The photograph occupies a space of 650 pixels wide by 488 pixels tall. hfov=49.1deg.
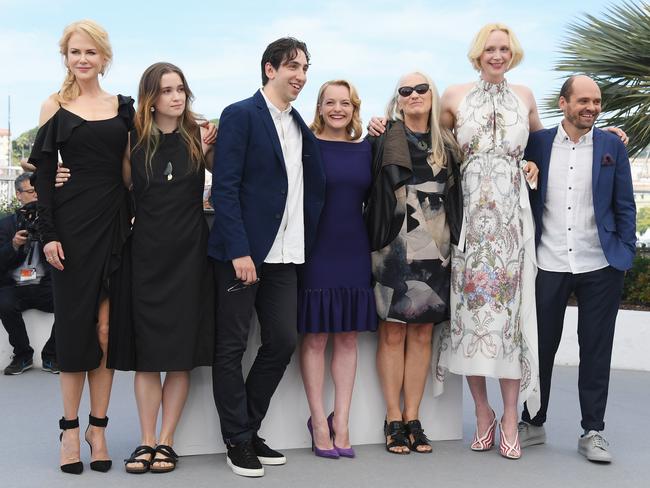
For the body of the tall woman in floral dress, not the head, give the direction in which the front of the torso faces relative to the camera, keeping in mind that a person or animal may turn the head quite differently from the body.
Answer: toward the camera

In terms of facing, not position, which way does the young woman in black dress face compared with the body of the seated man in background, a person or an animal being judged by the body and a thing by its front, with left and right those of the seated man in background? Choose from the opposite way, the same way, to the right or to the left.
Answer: the same way

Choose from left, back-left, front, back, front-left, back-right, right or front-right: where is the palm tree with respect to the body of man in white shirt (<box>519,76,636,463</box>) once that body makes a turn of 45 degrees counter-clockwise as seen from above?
back-left

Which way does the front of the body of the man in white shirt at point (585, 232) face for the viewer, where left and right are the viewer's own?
facing the viewer

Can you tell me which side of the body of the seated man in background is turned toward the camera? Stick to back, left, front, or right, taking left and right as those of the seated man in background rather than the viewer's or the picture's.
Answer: front

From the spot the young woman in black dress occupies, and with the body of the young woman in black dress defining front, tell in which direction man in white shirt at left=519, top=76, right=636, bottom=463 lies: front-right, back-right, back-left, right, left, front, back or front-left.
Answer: left

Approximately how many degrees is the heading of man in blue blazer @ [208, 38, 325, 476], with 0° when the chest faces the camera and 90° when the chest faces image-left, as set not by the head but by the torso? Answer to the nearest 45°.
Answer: approximately 315°

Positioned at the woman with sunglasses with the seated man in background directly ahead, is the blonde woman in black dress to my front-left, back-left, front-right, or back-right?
front-left

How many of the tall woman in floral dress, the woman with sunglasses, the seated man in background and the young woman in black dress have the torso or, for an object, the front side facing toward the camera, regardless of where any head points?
4

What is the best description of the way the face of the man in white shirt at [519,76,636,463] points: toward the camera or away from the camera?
toward the camera

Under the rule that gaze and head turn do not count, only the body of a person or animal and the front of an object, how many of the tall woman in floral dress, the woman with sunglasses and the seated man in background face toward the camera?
3

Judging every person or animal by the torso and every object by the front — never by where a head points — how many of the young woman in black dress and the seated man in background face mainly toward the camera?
2

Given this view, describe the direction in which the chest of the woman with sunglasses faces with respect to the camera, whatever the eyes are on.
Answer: toward the camera

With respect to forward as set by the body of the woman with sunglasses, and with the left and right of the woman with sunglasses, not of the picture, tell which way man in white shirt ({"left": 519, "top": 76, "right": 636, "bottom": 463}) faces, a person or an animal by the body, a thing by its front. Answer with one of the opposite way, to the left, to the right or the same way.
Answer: the same way

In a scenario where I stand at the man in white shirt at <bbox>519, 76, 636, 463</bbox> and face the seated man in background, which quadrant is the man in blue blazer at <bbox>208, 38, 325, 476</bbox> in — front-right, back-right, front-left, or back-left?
front-left

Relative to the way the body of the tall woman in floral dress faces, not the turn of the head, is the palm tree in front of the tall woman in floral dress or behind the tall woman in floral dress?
behind

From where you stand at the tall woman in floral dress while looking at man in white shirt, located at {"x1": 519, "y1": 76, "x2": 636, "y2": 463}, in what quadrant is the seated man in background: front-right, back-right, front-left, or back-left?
back-left

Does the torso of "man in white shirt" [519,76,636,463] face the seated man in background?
no
